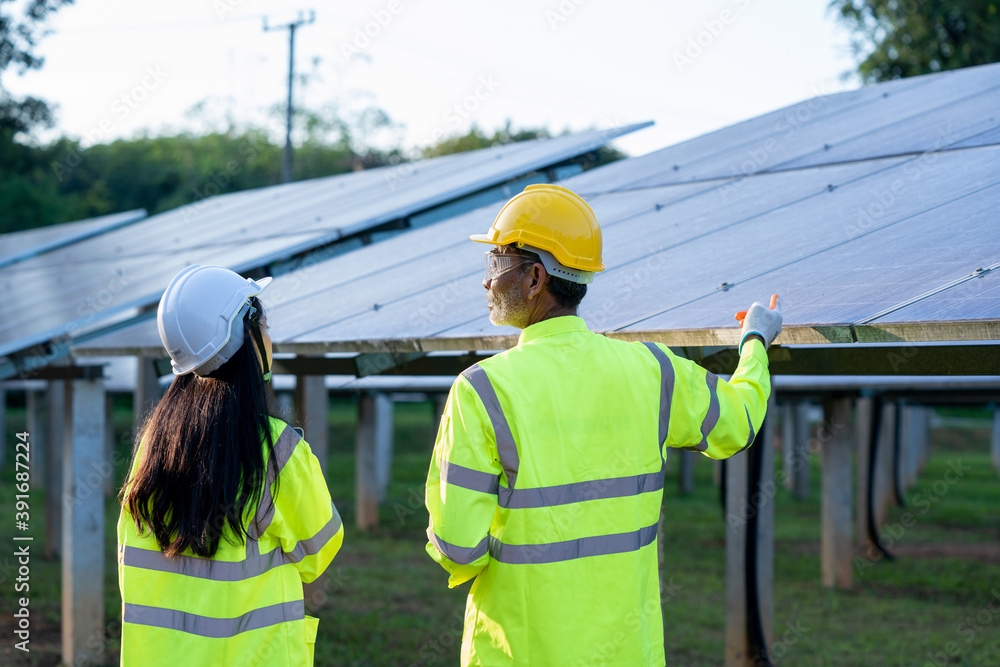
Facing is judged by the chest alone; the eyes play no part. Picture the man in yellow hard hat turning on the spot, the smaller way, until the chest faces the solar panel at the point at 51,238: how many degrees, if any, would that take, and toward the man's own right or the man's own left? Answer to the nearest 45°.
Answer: approximately 45° to the man's own left

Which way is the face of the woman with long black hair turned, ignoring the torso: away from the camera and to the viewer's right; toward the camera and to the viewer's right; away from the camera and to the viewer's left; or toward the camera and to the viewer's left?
away from the camera and to the viewer's right

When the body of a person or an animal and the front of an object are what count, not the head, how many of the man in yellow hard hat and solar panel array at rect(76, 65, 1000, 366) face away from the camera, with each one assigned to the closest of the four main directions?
1

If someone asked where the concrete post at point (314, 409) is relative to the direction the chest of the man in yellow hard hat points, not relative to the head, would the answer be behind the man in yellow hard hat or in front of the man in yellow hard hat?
in front

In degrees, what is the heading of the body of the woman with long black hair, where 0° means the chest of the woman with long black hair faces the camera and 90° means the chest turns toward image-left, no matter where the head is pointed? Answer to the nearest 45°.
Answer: approximately 225°

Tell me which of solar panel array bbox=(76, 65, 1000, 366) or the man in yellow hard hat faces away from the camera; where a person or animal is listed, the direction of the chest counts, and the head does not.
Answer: the man in yellow hard hat

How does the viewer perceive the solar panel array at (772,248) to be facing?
facing the viewer and to the left of the viewer

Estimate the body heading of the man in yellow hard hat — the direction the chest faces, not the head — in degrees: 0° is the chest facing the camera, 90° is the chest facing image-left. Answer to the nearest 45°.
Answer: approximately 180°

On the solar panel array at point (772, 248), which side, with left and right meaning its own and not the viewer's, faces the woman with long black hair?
front

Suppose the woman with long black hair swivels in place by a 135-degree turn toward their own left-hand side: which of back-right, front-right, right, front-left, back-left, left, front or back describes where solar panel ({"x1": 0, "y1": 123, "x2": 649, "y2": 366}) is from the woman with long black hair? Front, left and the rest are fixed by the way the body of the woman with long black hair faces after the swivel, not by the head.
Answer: right

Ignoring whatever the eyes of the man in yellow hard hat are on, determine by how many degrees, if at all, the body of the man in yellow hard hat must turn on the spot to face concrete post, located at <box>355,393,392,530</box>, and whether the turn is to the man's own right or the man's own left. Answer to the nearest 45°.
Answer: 0° — they already face it

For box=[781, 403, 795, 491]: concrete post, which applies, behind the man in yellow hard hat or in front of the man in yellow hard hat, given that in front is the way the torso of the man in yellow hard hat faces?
in front
